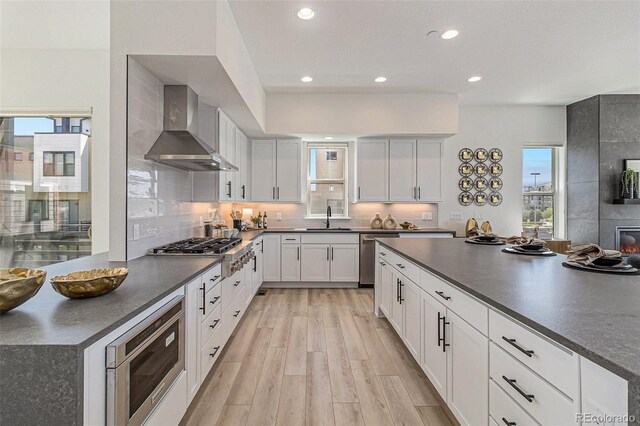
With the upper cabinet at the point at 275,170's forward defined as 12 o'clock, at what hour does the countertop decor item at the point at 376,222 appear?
The countertop decor item is roughly at 9 o'clock from the upper cabinet.

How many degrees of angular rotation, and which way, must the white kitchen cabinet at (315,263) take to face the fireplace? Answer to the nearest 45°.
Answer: approximately 90° to its left

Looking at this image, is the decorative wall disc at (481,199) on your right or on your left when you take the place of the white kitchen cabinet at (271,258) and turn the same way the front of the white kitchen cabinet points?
on your left

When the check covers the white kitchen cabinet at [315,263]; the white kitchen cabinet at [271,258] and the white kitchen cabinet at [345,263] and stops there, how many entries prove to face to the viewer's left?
0

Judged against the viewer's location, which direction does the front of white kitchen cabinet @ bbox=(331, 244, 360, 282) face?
facing the viewer

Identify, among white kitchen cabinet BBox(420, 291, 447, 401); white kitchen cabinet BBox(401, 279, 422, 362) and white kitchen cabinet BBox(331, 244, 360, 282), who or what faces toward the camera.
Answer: white kitchen cabinet BBox(331, 244, 360, 282)

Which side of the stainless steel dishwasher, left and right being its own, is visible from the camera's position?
front

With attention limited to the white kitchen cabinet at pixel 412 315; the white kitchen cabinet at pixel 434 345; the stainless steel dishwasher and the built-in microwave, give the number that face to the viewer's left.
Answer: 2

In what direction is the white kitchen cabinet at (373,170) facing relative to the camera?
toward the camera

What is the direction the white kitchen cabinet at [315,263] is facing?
toward the camera

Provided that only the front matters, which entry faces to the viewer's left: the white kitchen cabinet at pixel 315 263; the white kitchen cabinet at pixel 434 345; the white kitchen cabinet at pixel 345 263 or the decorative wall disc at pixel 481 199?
the white kitchen cabinet at pixel 434 345

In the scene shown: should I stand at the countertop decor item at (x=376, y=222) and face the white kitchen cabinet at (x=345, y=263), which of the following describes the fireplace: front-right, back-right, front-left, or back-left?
back-left

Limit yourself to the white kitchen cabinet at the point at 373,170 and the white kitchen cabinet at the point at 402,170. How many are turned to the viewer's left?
0

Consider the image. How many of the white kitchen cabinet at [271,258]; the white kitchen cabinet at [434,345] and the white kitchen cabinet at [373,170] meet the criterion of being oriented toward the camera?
2

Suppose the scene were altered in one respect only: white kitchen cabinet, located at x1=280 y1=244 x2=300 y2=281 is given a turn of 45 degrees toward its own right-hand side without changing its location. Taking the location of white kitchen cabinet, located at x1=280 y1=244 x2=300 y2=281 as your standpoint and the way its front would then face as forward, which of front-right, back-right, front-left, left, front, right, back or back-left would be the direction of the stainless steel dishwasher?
back-left
